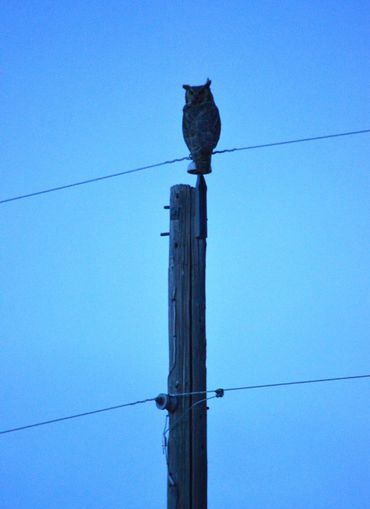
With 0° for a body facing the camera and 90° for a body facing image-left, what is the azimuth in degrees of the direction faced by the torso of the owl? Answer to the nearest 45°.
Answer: approximately 45°
